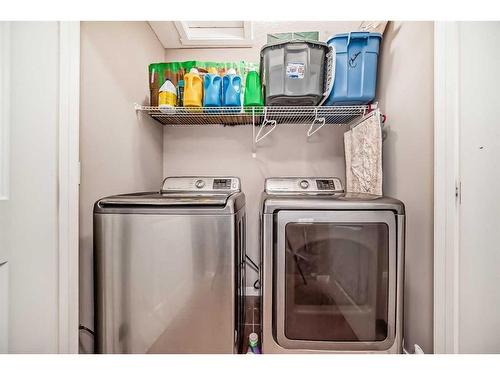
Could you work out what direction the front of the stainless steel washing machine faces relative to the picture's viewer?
facing the viewer

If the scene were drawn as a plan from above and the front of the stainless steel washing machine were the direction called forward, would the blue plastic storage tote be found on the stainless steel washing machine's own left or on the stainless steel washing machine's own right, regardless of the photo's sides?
on the stainless steel washing machine's own left

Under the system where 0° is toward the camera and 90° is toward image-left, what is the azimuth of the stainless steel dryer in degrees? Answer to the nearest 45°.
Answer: approximately 0°

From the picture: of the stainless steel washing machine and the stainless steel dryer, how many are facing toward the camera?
2
